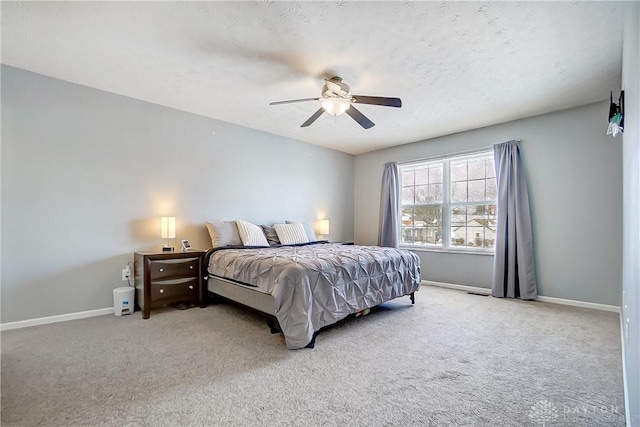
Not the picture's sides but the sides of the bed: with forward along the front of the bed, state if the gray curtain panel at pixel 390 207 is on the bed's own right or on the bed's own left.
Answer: on the bed's own left

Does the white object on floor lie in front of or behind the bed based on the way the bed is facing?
behind

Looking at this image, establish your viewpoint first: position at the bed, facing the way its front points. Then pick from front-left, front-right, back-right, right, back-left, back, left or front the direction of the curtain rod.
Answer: left

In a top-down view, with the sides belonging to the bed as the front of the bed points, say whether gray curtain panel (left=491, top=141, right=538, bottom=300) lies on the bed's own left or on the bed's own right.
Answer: on the bed's own left

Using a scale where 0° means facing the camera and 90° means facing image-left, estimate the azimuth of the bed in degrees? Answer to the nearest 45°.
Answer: approximately 315°

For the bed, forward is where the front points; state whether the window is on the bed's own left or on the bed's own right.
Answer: on the bed's own left
